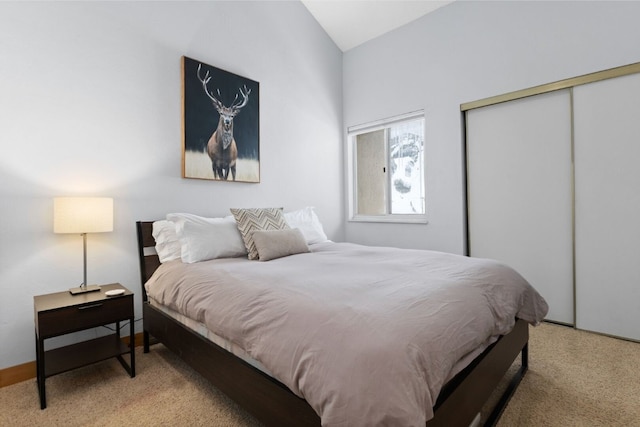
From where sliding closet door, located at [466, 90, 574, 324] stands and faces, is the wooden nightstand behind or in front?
in front

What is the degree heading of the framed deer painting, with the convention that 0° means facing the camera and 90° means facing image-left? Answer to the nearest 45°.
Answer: approximately 315°

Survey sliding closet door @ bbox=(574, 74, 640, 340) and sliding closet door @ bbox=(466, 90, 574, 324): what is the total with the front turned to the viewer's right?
0

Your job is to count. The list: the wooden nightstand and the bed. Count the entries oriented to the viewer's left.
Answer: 0

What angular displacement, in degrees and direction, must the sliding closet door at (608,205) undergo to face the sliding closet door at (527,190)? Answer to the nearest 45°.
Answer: approximately 45° to its right

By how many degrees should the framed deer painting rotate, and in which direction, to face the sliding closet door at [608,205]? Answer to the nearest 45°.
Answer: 0° — it already faces it

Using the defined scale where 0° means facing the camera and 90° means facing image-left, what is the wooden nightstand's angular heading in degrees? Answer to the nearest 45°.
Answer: approximately 315°
